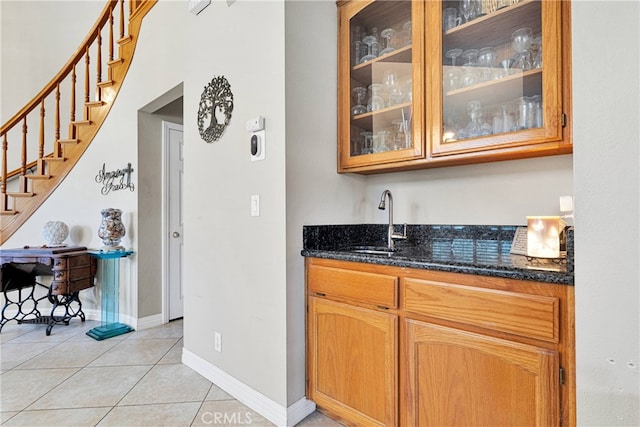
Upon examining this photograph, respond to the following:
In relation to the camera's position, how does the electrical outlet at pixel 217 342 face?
facing the viewer and to the left of the viewer

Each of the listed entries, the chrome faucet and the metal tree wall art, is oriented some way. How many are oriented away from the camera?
0

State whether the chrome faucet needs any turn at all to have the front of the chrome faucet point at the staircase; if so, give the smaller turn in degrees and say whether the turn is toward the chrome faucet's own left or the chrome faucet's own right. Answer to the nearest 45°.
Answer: approximately 45° to the chrome faucet's own right

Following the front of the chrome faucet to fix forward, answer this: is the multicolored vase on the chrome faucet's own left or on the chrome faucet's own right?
on the chrome faucet's own right

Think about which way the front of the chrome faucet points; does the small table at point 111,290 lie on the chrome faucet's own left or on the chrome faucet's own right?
on the chrome faucet's own right

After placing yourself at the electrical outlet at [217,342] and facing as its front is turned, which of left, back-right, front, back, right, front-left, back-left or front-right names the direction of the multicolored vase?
right

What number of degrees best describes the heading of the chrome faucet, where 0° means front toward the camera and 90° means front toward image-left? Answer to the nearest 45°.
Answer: approximately 45°

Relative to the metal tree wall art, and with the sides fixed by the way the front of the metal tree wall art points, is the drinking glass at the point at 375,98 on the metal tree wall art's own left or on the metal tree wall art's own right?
on the metal tree wall art's own left
